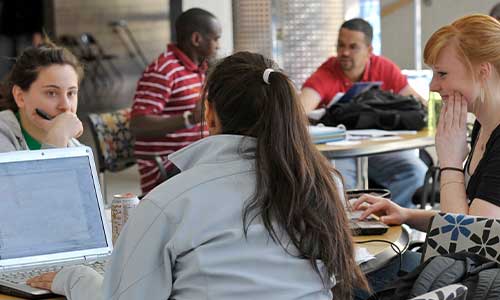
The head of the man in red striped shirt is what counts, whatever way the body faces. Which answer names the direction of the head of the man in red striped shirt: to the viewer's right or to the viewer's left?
to the viewer's right

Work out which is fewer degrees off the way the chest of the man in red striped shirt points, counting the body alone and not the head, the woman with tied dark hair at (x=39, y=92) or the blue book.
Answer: the blue book

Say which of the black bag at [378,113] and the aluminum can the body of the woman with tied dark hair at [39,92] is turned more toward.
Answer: the aluminum can

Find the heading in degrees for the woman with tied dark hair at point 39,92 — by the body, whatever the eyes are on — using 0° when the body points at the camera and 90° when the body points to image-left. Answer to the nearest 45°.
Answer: approximately 315°

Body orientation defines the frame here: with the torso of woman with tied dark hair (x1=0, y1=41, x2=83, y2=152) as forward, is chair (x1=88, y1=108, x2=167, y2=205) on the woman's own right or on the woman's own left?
on the woman's own left

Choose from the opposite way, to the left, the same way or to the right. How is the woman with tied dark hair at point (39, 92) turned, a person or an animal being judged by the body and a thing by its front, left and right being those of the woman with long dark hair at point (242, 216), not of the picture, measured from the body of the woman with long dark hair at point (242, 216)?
the opposite way

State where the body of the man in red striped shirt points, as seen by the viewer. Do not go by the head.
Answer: to the viewer's right

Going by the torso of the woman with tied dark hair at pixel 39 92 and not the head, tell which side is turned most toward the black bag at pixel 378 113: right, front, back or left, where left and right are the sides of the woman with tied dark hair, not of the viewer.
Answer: left

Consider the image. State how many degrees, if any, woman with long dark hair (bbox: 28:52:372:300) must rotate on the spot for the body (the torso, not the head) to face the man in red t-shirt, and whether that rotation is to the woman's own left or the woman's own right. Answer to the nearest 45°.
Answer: approximately 45° to the woman's own right

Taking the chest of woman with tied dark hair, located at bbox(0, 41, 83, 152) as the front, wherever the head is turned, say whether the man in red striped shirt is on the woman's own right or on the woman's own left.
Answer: on the woman's own left

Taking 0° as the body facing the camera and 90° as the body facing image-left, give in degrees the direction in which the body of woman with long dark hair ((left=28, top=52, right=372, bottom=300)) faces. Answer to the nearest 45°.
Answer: approximately 135°
